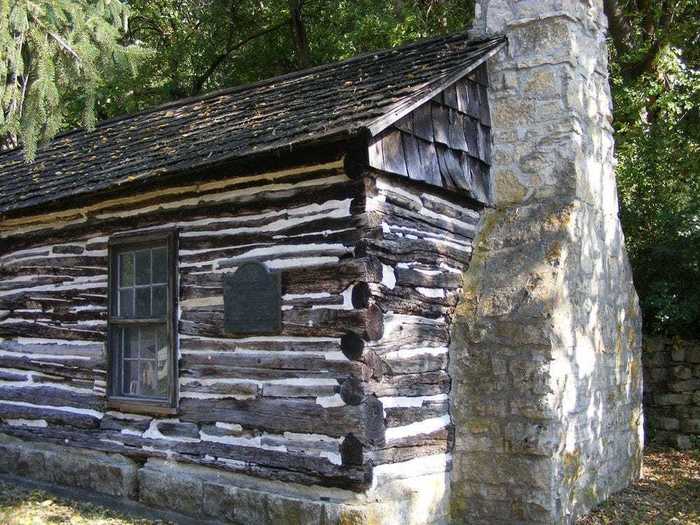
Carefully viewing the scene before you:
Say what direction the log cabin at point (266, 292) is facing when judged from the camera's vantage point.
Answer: facing the viewer and to the left of the viewer

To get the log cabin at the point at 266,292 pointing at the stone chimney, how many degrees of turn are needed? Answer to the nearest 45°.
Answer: approximately 135° to its left

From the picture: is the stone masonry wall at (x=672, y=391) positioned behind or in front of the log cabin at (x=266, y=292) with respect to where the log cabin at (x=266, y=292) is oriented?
behind
